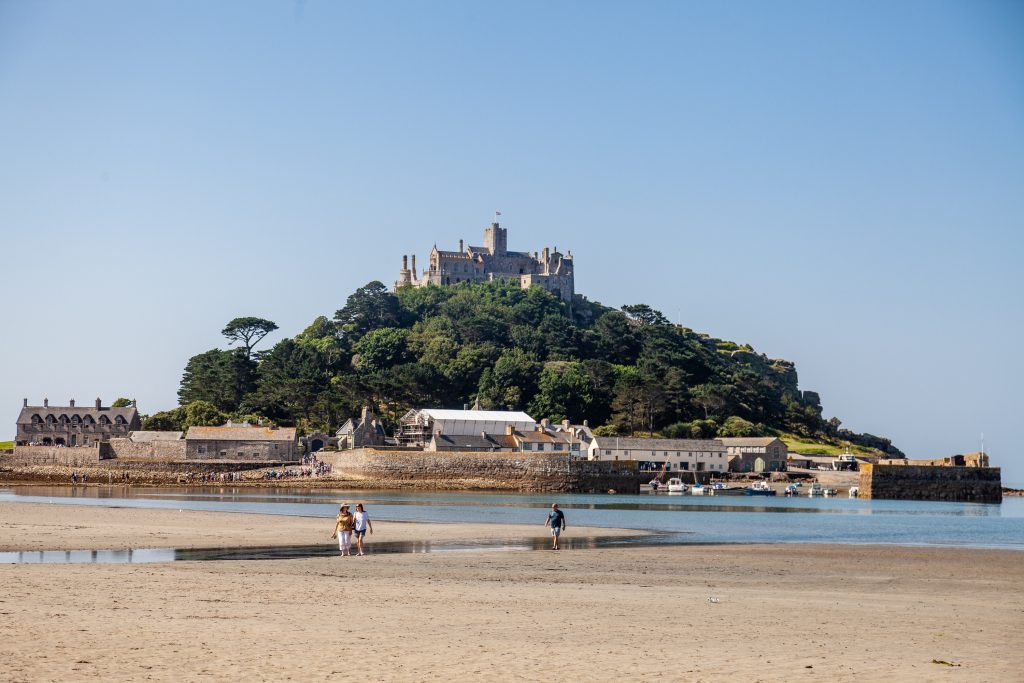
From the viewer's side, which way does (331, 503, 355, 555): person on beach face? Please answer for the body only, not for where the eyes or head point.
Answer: toward the camera
